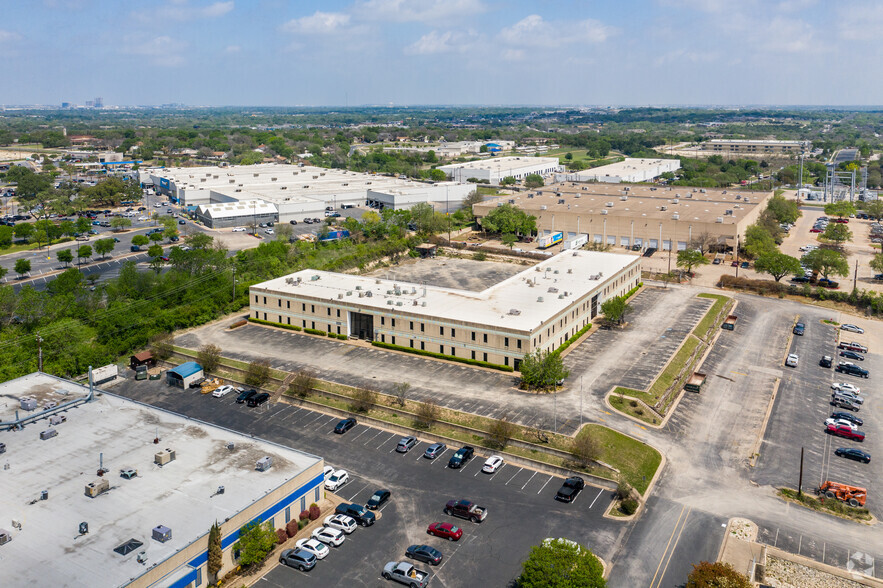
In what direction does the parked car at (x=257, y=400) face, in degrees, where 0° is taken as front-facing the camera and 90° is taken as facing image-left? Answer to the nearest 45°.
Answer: approximately 225°

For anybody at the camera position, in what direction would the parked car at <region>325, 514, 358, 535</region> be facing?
facing away from the viewer and to the left of the viewer

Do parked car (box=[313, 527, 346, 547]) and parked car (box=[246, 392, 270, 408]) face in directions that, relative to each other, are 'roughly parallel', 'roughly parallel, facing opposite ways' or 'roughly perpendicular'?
roughly perpendicular

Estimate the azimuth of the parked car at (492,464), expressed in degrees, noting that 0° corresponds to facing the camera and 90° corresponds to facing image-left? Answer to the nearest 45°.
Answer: approximately 225°

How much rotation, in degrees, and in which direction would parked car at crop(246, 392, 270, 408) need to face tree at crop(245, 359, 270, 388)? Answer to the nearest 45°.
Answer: approximately 45° to its left

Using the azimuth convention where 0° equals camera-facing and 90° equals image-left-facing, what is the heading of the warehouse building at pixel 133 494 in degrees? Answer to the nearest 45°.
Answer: approximately 315°

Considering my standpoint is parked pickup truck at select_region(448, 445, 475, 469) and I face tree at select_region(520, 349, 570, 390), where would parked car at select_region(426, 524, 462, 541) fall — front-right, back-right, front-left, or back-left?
back-right

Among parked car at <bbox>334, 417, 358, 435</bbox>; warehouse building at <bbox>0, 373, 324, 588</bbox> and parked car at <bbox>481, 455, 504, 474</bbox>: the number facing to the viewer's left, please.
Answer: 0

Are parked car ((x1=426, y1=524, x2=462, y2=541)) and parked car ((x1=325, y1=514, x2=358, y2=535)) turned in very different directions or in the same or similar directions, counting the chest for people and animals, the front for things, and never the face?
same or similar directions

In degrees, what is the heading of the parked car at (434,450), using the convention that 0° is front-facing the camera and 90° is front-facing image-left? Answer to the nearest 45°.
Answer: approximately 225°

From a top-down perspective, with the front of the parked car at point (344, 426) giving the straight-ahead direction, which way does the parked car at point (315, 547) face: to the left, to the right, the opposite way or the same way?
to the left
